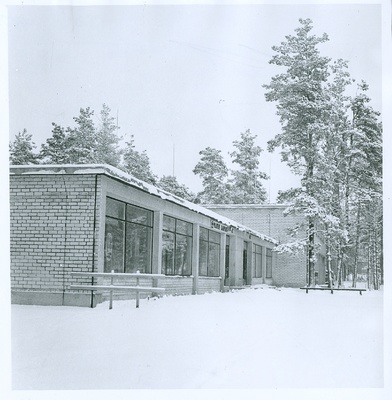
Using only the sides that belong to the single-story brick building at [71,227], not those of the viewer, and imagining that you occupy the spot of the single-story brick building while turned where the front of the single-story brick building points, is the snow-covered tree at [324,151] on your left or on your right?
on your left

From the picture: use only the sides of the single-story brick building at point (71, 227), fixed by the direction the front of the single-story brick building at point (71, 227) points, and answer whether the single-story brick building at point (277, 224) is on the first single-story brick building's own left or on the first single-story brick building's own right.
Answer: on the first single-story brick building's own left

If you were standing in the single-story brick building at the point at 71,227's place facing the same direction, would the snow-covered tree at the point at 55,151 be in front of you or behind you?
behind

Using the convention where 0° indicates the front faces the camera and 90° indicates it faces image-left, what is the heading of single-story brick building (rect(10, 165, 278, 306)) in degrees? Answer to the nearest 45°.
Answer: approximately 315°

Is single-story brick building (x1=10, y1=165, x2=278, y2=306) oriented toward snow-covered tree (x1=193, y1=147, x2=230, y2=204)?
no

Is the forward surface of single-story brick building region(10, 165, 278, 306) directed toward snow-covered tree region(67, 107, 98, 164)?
no

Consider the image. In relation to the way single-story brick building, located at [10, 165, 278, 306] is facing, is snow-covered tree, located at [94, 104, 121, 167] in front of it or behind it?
behind

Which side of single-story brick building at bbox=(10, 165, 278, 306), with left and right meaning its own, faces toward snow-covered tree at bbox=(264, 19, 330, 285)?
left

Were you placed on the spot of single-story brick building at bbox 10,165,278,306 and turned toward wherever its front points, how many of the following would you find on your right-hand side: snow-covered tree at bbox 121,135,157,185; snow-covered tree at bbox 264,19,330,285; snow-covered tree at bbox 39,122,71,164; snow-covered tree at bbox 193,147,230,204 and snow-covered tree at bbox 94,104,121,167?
0
